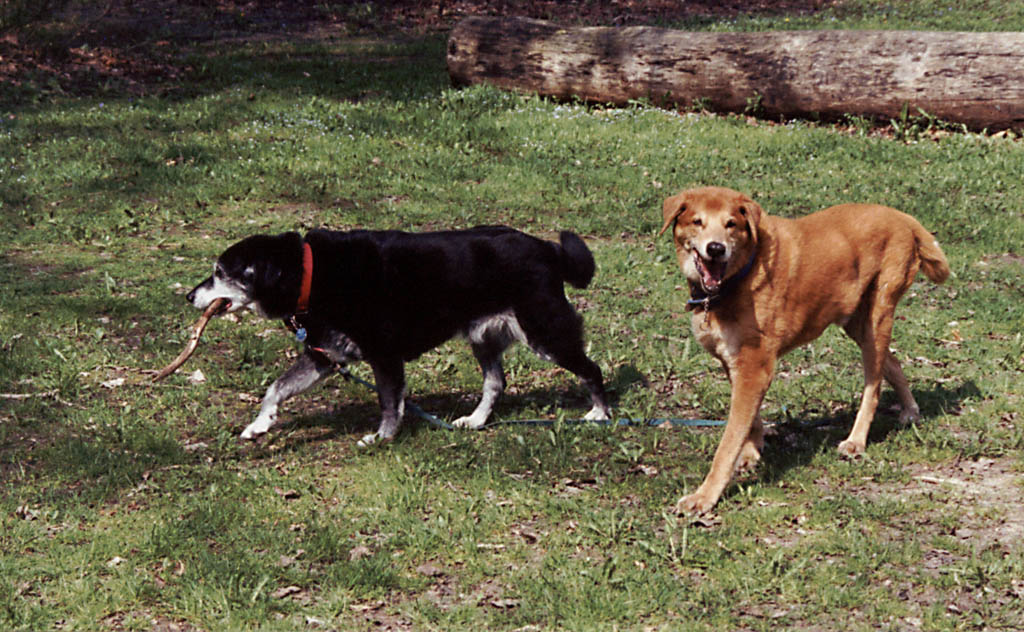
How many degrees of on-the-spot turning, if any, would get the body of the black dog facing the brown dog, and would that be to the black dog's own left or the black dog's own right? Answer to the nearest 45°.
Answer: approximately 135° to the black dog's own left

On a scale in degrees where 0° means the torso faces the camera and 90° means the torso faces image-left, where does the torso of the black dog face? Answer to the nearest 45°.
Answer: approximately 90°

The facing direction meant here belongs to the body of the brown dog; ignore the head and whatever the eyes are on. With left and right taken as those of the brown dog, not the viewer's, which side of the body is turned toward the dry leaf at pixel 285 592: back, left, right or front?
front

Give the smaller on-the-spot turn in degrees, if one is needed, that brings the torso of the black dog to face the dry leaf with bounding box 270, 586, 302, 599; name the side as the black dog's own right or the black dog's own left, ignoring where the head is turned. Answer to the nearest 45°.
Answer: approximately 90° to the black dog's own left

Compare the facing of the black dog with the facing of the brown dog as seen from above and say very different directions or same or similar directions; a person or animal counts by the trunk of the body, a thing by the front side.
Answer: same or similar directions

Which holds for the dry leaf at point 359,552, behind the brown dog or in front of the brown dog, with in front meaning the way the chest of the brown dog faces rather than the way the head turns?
in front

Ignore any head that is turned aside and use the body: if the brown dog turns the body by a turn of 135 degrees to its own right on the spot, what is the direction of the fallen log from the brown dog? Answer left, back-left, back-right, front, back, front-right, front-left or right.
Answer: front

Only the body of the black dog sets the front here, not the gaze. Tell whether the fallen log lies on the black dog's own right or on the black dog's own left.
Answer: on the black dog's own right

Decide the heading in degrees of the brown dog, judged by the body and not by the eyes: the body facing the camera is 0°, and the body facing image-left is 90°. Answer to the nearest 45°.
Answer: approximately 45°

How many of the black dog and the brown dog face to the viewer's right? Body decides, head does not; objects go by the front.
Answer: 0

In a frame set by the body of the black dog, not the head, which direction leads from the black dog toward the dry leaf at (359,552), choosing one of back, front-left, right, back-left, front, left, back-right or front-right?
left

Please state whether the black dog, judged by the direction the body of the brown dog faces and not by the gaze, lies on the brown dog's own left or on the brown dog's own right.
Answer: on the brown dog's own right
